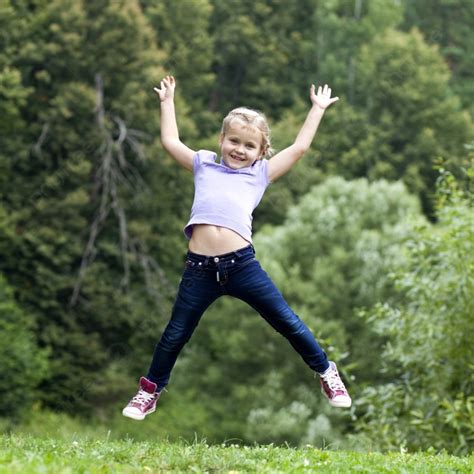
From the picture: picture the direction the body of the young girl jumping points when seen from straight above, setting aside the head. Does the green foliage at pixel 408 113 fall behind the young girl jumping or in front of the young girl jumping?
behind

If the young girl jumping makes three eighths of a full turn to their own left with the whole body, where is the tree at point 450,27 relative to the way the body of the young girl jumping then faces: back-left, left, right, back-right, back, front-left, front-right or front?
front-left

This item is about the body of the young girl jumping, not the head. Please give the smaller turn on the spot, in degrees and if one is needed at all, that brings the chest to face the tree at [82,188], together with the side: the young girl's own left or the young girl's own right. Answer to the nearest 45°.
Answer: approximately 180°

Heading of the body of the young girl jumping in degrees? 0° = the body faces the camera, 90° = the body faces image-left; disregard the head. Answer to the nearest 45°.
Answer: approximately 0°

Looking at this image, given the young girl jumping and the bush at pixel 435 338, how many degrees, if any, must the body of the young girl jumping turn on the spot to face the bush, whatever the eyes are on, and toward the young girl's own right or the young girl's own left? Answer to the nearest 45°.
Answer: approximately 135° to the young girl's own left
